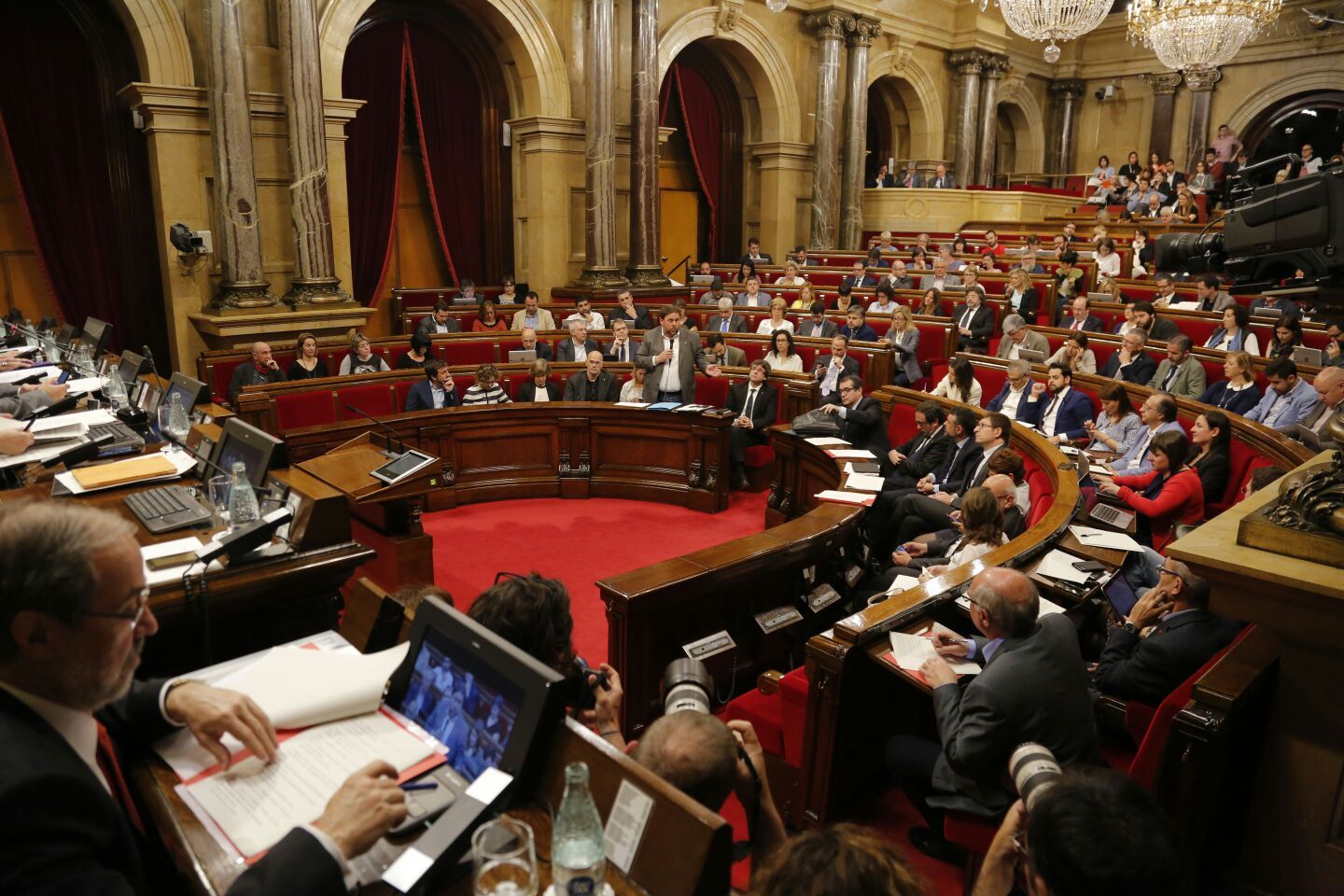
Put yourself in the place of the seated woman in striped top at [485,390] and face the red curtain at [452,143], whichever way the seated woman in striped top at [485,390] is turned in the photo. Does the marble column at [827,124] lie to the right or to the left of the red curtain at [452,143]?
right

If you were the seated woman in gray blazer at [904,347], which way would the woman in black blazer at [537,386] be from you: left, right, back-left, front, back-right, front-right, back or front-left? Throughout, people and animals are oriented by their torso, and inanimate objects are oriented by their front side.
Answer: front

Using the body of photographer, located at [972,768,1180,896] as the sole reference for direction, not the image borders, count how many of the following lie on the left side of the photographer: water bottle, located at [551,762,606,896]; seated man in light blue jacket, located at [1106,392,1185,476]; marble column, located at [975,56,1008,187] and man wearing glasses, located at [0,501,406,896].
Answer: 2

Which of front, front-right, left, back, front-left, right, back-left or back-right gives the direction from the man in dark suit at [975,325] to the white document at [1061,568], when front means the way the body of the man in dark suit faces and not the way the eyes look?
front-left

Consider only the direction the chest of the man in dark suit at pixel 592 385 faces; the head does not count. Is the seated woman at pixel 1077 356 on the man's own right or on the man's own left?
on the man's own left

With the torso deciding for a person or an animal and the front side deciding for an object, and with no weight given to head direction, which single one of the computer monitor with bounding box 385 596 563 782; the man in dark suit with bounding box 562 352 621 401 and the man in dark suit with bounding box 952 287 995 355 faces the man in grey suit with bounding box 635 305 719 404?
the man in dark suit with bounding box 952 287 995 355

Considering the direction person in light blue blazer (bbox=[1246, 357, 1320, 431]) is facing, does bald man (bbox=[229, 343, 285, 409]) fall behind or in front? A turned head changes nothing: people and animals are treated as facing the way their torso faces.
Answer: in front

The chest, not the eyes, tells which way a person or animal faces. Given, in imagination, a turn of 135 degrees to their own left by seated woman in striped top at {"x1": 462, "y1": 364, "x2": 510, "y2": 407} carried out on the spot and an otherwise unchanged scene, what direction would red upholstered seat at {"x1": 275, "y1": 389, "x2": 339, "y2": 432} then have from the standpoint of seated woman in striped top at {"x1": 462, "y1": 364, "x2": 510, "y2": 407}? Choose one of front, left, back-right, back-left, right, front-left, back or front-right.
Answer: back-left

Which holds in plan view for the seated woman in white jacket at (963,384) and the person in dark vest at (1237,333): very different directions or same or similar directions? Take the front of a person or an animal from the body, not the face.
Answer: same or similar directions

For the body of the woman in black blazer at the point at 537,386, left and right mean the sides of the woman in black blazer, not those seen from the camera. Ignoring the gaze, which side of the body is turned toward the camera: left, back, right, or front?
front

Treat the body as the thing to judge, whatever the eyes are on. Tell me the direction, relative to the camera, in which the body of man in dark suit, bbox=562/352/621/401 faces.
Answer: toward the camera

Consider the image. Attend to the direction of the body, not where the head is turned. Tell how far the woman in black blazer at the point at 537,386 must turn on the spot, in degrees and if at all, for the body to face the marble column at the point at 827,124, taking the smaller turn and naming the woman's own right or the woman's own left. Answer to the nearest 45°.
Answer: approximately 135° to the woman's own left

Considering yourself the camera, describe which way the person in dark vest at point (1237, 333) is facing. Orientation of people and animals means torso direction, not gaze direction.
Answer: facing the viewer and to the left of the viewer

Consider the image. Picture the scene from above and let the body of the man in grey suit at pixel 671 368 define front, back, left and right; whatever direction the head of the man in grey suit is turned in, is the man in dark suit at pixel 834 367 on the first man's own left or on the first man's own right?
on the first man's own left

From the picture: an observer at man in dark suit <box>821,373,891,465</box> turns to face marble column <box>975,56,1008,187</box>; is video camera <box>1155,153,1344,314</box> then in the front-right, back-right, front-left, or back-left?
back-right

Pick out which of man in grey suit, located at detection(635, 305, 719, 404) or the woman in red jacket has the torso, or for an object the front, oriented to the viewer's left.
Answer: the woman in red jacket

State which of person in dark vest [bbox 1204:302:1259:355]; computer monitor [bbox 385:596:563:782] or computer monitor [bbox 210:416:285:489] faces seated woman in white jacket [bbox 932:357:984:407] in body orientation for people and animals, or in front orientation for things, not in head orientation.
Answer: person in dark vest [bbox 1204:302:1259:355]

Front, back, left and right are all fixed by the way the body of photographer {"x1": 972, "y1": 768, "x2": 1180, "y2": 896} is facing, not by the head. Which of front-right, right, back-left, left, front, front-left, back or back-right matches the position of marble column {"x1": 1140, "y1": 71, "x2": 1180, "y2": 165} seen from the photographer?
front-right

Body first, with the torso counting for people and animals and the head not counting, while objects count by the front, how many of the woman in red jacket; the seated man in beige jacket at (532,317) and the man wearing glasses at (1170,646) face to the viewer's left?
2

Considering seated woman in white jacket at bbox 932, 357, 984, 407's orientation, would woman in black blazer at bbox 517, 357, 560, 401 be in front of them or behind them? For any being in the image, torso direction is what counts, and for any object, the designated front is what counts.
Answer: in front

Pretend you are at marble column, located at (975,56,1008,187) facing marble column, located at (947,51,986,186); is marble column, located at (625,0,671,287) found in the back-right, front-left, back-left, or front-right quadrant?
front-left
